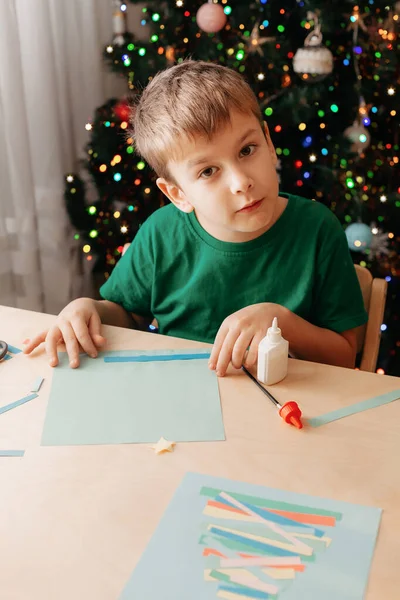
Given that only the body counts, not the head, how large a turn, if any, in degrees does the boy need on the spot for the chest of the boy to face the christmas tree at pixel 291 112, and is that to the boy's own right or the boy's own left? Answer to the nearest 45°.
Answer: approximately 180°

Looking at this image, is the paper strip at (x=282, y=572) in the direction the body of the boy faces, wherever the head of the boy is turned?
yes

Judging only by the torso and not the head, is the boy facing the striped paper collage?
yes

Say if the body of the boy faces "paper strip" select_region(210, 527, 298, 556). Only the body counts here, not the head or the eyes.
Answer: yes

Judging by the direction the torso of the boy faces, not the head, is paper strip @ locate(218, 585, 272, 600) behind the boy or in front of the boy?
in front

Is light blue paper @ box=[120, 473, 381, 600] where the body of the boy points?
yes

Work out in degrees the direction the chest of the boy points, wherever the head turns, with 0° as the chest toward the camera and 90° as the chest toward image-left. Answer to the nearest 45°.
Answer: approximately 0°

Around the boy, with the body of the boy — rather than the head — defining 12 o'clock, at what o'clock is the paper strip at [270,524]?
The paper strip is roughly at 12 o'clock from the boy.

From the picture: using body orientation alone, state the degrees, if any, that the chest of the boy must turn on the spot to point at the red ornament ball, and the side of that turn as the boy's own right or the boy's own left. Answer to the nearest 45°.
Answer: approximately 180°

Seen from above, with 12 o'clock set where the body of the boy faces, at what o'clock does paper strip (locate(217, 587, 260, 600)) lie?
The paper strip is roughly at 12 o'clock from the boy.

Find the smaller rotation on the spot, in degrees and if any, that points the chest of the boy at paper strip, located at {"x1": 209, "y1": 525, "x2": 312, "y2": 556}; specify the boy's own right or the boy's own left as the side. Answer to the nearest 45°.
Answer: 0° — they already face it
